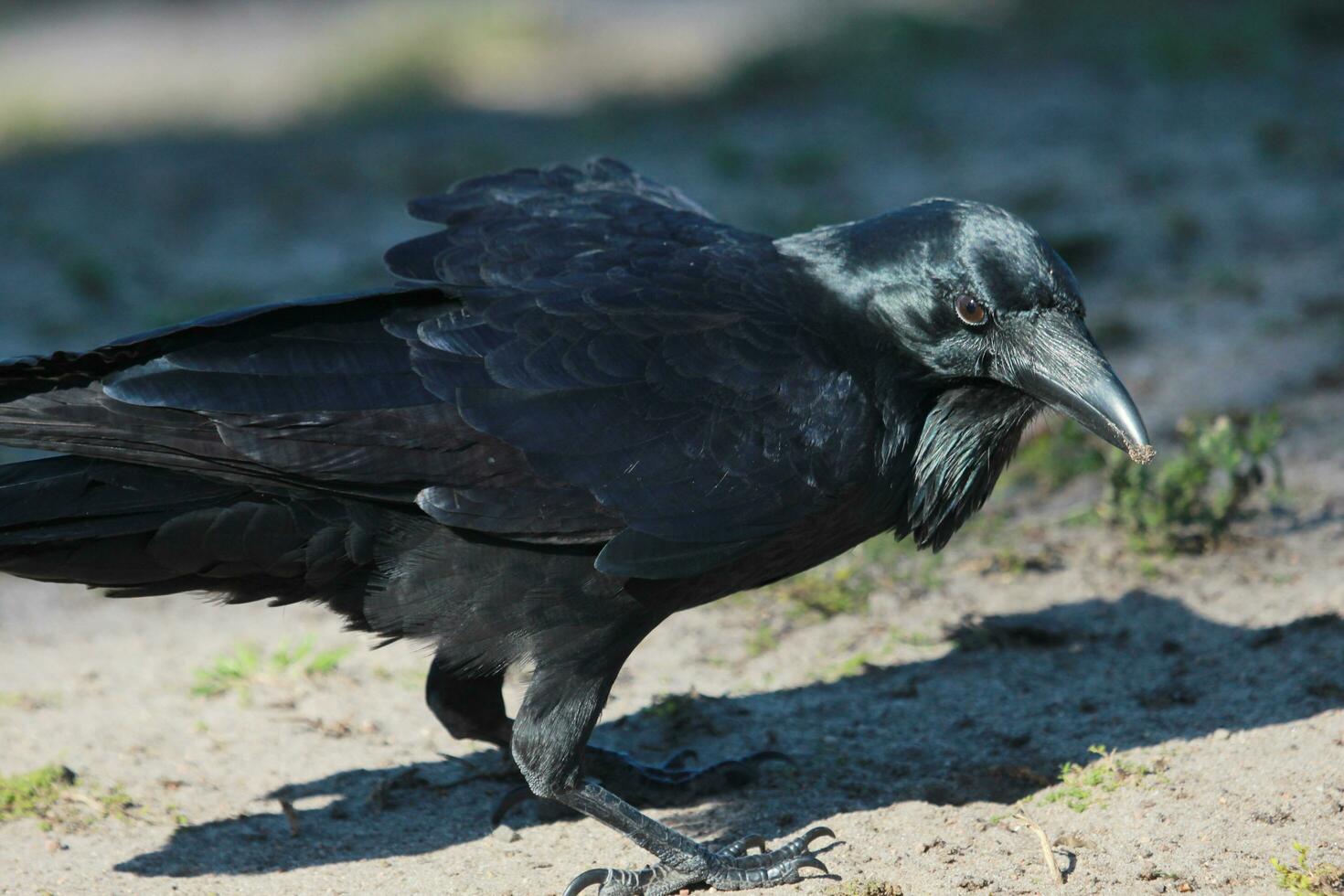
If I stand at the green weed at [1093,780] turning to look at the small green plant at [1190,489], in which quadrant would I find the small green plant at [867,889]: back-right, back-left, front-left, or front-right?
back-left

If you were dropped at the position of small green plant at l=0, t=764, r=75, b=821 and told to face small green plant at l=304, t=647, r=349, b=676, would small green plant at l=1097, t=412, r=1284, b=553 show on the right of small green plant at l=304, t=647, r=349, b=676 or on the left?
right

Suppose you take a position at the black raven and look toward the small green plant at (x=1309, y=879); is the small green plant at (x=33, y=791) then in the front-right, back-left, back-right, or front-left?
back-left

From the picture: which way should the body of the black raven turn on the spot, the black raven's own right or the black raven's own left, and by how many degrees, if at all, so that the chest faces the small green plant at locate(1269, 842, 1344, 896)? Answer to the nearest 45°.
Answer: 0° — it already faces it

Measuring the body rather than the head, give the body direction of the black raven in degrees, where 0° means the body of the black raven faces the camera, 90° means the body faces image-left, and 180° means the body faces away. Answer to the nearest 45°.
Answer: approximately 270°

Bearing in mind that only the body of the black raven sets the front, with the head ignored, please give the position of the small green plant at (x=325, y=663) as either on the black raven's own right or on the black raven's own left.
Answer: on the black raven's own left

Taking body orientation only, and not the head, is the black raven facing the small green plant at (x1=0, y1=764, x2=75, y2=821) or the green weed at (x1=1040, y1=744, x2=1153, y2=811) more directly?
the green weed

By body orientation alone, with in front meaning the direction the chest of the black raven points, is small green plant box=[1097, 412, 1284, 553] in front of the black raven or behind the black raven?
in front

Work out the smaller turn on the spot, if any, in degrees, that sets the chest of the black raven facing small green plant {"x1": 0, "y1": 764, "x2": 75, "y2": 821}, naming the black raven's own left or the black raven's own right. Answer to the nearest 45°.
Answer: approximately 135° to the black raven's own left

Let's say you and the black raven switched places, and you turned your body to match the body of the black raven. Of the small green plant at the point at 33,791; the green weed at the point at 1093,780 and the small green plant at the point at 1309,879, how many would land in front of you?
2

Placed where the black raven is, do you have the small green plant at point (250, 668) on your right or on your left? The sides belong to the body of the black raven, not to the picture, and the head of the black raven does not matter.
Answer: on your left

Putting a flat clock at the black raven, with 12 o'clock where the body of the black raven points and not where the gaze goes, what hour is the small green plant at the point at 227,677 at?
The small green plant is roughly at 8 o'clock from the black raven.
